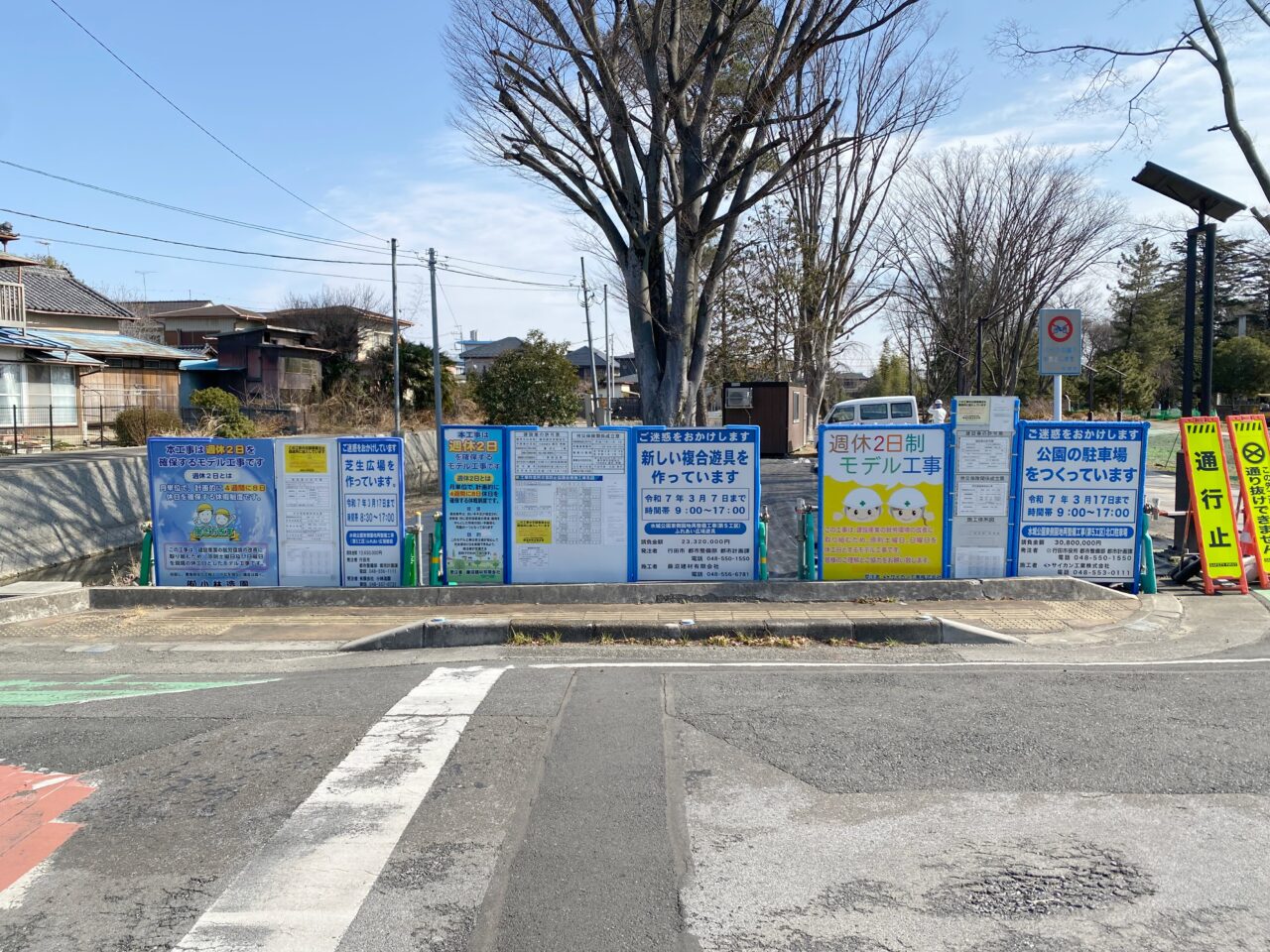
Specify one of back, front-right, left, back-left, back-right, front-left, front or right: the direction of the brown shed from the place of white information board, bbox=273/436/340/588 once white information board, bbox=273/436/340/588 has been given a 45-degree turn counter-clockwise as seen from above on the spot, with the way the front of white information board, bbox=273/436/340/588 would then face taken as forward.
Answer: left

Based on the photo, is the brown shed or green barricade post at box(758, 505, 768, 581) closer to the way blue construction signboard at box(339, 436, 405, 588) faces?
the green barricade post

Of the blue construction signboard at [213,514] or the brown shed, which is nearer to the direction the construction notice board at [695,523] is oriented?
the blue construction signboard

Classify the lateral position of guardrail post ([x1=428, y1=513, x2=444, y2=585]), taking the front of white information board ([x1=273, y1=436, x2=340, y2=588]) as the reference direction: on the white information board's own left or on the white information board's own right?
on the white information board's own left

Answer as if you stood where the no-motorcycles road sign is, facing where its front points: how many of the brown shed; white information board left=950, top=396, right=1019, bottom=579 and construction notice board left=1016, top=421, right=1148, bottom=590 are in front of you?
2

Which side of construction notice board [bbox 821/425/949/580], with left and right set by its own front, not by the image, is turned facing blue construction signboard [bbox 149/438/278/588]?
right

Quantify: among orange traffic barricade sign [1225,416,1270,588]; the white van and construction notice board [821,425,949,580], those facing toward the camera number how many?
2

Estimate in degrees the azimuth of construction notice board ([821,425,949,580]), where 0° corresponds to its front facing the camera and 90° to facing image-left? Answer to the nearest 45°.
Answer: approximately 0°

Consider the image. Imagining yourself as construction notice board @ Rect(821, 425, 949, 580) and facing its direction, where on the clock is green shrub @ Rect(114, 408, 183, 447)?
The green shrub is roughly at 4 o'clock from the construction notice board.

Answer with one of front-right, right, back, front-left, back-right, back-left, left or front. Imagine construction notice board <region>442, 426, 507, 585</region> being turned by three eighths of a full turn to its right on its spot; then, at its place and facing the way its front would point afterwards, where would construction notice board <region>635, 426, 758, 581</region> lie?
back-right
